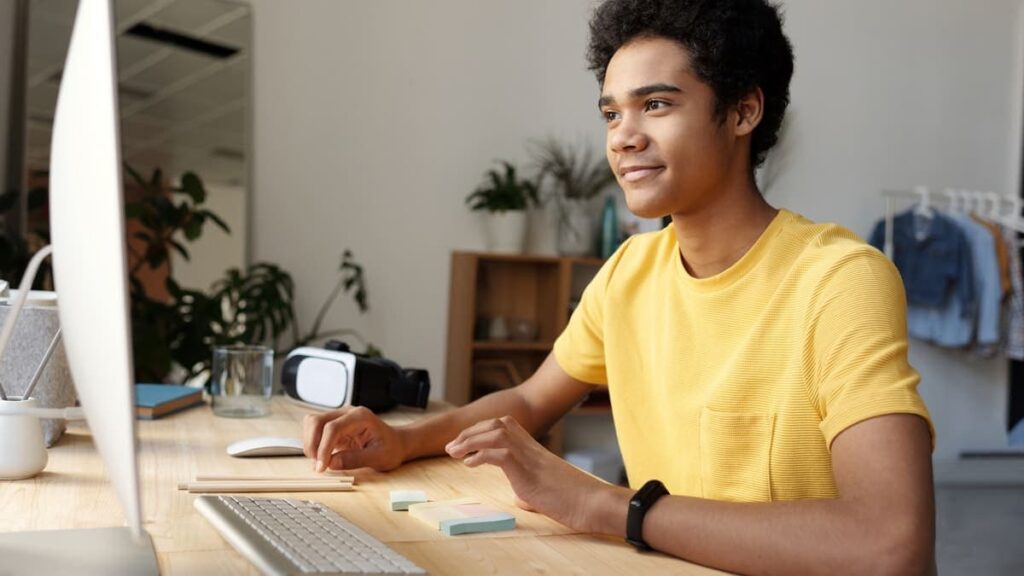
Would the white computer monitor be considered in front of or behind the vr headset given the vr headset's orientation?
in front

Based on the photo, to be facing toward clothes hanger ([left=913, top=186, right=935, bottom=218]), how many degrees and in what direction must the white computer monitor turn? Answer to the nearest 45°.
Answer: approximately 45° to its left

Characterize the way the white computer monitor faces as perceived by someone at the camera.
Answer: facing to the right of the viewer

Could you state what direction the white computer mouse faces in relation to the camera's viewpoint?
facing to the left of the viewer

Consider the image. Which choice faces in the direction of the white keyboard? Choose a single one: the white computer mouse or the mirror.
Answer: the mirror

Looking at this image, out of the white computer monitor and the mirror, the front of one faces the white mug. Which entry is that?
the mirror

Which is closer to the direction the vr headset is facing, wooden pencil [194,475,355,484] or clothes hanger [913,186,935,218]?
the wooden pencil

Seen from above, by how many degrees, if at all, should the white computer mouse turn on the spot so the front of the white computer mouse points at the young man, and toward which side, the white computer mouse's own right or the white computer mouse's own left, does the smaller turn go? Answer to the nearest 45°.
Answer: approximately 135° to the white computer mouse's own left

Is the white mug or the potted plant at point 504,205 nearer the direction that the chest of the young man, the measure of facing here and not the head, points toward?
the white mug

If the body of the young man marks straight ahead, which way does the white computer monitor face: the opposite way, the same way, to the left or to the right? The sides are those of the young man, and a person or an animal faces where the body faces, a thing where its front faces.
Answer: the opposite way
